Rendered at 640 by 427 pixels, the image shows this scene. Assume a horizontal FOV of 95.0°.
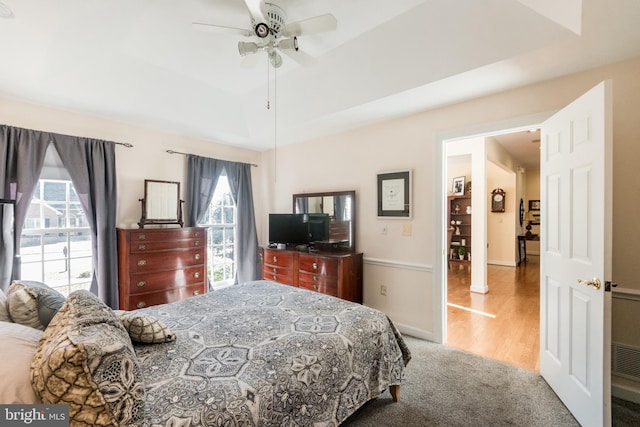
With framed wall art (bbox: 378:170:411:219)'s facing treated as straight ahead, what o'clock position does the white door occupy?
The white door is roughly at 9 o'clock from the framed wall art.

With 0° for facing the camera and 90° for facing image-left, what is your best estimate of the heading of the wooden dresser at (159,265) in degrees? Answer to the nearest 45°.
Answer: approximately 315°

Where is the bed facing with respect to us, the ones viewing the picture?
facing away from the viewer and to the right of the viewer

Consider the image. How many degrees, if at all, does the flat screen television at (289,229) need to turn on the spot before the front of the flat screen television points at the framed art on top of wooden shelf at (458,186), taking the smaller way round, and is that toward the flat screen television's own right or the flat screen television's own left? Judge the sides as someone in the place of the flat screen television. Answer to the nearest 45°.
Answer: approximately 180°

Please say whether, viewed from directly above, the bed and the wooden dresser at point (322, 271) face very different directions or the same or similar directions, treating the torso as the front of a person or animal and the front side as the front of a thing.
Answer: very different directions

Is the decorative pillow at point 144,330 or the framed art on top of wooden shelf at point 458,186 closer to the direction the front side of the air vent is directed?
the decorative pillow

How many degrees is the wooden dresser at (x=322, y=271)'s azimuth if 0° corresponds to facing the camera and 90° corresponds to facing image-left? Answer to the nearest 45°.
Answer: approximately 45°

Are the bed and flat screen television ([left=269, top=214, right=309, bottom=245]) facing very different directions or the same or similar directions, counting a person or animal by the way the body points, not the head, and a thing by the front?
very different directions
